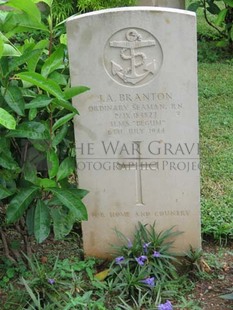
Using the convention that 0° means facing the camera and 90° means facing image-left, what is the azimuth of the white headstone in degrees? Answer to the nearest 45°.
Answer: approximately 0°

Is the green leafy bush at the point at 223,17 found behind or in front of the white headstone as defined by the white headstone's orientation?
behind

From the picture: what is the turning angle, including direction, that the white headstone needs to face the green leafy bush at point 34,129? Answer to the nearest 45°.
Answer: approximately 90° to its right
